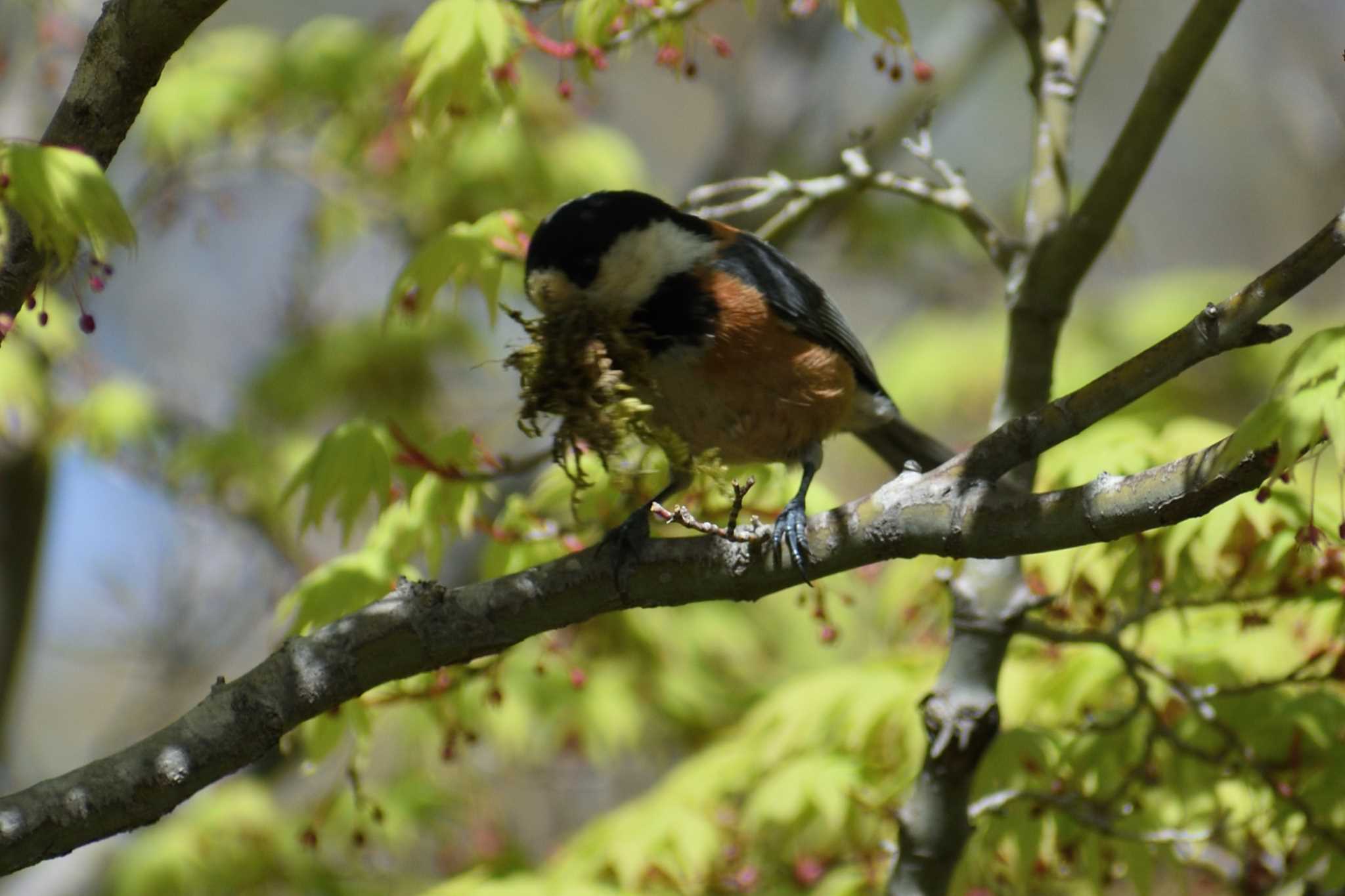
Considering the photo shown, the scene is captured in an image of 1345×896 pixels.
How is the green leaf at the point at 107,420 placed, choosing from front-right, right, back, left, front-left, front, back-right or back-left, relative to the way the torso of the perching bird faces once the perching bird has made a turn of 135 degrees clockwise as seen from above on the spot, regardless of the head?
front-left

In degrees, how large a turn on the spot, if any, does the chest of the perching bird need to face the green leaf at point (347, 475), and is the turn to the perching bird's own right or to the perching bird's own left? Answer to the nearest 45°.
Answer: approximately 45° to the perching bird's own right

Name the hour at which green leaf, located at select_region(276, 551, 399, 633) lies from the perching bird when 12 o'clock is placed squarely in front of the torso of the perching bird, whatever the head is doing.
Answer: The green leaf is roughly at 1 o'clock from the perching bird.

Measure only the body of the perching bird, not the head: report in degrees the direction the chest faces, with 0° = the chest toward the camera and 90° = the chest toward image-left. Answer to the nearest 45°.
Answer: approximately 45°
